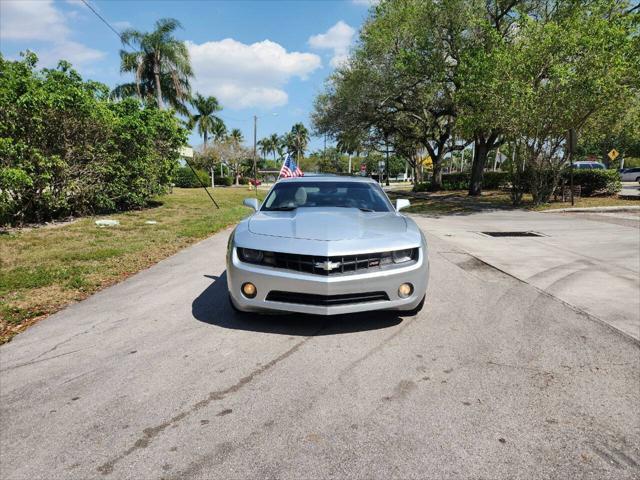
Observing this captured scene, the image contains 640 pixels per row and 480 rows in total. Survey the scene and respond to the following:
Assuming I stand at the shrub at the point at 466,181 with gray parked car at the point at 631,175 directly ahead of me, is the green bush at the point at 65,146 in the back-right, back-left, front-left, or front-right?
back-right

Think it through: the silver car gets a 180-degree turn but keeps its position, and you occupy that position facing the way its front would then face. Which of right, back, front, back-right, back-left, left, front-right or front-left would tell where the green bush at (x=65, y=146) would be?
front-left

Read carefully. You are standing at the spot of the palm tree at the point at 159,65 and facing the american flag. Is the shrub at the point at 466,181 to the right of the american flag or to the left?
left

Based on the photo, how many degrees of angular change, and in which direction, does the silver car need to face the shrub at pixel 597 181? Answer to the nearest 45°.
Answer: approximately 135° to its left

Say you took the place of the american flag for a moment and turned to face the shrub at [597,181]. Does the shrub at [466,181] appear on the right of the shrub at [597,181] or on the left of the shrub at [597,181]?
left

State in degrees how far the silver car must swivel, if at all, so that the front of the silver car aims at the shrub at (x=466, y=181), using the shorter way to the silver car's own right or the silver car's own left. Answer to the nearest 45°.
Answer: approximately 180°

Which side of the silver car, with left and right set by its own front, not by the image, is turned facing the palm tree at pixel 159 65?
back

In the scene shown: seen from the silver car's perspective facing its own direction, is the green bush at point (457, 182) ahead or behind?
behind

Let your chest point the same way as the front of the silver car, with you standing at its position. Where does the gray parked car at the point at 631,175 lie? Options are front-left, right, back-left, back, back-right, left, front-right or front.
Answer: back-left

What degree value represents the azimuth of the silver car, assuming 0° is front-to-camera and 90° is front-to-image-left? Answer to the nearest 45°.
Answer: approximately 0°

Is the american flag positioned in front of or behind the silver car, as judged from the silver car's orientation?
behind

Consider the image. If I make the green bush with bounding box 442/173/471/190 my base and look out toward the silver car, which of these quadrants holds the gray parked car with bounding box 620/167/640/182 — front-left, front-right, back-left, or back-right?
back-left
